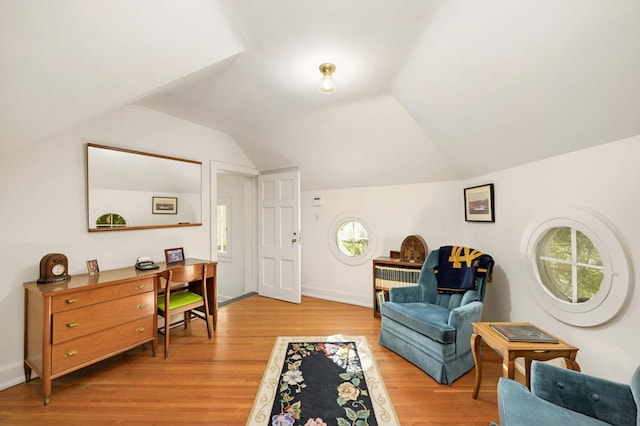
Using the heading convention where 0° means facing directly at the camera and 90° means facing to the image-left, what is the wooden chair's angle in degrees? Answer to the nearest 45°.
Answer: approximately 135°

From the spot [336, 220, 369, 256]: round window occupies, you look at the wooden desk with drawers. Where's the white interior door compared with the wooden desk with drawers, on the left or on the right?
right

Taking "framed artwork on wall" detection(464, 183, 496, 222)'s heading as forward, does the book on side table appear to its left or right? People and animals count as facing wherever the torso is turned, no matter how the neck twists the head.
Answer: on its left

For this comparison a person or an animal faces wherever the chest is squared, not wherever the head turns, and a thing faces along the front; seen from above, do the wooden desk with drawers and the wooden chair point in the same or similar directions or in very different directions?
very different directions

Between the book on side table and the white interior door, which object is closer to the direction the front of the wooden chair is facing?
the white interior door

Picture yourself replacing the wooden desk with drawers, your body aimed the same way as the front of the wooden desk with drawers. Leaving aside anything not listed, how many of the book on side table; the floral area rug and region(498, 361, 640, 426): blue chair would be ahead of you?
3

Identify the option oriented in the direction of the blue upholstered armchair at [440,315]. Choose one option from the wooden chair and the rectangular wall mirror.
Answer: the rectangular wall mirror

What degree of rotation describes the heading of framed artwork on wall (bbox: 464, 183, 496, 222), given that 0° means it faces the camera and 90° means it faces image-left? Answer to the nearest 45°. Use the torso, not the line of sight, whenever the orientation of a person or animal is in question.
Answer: approximately 45°

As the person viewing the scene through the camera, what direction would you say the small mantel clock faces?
facing the viewer and to the right of the viewer

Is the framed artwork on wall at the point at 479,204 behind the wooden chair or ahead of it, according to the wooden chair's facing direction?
behind

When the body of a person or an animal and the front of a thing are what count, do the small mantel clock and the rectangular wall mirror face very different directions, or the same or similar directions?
same or similar directions

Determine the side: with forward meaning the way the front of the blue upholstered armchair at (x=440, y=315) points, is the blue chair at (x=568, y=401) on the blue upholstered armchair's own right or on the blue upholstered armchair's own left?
on the blue upholstered armchair's own left
